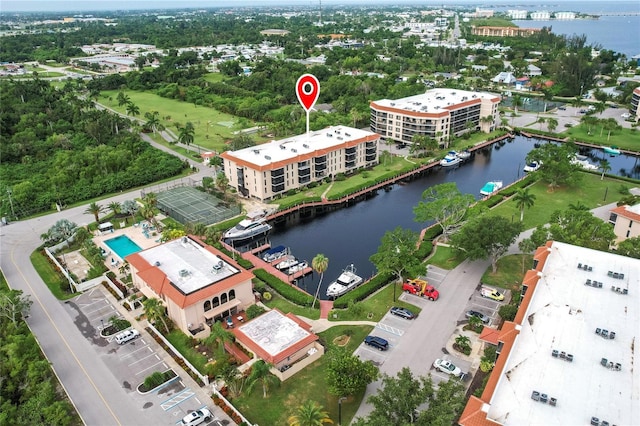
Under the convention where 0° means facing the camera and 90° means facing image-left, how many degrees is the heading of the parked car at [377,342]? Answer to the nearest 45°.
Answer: approximately 135°

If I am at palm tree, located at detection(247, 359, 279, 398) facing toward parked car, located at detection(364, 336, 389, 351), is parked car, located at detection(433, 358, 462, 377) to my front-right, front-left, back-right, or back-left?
front-right

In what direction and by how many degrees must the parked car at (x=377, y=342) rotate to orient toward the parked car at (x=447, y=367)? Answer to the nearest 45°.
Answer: approximately 180°

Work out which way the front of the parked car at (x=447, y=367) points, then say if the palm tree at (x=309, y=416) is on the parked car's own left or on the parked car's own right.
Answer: on the parked car's own right

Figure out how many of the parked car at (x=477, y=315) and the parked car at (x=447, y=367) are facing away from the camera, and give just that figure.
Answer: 0

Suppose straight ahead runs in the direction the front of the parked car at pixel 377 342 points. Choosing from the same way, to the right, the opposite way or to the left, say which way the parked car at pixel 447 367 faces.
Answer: the opposite way

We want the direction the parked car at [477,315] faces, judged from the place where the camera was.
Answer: facing the viewer and to the right of the viewer

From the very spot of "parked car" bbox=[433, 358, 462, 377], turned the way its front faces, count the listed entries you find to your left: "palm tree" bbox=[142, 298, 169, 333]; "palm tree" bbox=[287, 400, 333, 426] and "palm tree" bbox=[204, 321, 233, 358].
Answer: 0

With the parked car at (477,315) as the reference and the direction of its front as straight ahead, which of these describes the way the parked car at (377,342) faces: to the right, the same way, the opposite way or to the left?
the opposite way

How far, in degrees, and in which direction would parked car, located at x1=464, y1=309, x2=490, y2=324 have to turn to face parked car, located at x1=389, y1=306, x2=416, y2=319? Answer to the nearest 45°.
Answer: approximately 135° to its right

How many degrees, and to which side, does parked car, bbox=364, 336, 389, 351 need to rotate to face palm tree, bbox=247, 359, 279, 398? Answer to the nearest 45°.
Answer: approximately 90° to its left

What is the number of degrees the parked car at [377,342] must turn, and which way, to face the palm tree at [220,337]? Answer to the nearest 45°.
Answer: approximately 45° to its left

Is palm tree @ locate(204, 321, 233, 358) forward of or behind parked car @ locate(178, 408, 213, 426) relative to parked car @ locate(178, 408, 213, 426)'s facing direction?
forward

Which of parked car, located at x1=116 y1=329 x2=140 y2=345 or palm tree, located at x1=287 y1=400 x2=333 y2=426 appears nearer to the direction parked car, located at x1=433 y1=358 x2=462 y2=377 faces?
the palm tree

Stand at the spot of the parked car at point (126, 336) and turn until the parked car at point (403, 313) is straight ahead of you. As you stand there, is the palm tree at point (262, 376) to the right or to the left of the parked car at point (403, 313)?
right
